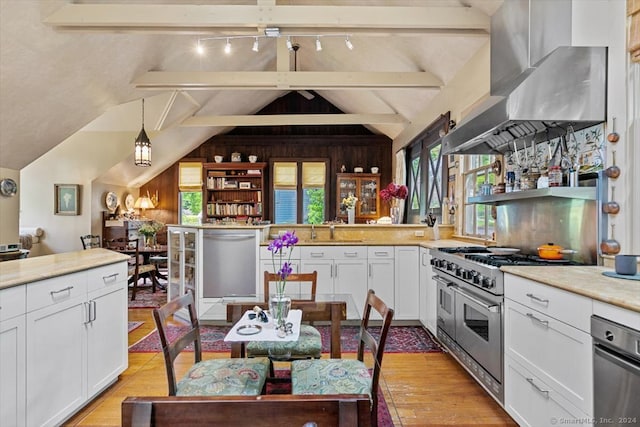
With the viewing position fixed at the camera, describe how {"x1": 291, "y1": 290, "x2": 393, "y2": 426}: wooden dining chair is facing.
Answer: facing to the left of the viewer

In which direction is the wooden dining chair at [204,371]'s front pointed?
to the viewer's right

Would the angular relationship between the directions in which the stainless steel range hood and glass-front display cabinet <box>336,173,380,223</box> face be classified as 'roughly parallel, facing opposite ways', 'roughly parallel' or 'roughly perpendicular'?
roughly perpendicular

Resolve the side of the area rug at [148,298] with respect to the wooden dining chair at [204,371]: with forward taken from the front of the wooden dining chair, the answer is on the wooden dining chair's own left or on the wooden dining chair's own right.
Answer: on the wooden dining chair's own left

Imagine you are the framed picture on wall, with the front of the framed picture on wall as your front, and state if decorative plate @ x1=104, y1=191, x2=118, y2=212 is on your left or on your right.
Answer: on your left

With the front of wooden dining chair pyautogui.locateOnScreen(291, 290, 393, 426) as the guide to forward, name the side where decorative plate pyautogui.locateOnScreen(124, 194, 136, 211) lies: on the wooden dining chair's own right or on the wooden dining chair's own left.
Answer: on the wooden dining chair's own right

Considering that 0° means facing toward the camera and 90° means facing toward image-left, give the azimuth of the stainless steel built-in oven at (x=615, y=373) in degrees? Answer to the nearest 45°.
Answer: approximately 45°

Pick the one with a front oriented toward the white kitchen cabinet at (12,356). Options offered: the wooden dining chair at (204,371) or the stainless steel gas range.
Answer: the stainless steel gas range

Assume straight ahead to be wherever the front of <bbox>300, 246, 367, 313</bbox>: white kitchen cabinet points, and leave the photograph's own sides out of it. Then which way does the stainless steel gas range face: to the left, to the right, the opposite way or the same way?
to the right

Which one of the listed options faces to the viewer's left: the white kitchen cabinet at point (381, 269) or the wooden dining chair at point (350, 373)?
the wooden dining chair

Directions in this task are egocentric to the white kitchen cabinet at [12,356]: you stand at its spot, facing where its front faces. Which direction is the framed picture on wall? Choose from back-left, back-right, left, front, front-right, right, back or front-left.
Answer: back-left
